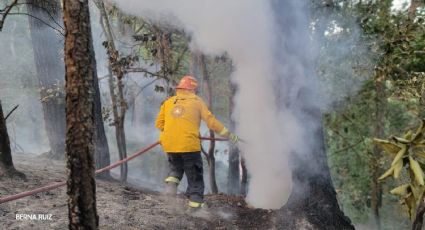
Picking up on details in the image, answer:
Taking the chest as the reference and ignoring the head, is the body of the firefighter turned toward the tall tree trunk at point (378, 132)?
yes

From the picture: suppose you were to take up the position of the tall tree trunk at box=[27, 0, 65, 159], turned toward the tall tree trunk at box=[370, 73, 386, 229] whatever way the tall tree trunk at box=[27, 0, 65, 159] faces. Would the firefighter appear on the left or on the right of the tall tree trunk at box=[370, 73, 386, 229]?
right

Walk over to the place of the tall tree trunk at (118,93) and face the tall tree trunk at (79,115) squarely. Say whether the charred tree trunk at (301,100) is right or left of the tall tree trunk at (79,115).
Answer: left

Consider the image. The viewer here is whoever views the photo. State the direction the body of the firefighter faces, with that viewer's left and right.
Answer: facing away from the viewer and to the right of the viewer

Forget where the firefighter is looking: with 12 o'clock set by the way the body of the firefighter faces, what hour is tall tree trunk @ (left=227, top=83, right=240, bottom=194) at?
The tall tree trunk is roughly at 11 o'clock from the firefighter.

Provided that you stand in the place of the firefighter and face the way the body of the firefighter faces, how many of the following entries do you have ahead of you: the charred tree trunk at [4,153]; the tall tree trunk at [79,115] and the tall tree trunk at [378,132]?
1

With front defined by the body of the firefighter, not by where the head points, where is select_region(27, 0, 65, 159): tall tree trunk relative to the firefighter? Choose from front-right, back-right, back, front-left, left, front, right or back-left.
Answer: left

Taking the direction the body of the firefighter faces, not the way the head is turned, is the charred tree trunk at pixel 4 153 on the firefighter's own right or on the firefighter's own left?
on the firefighter's own left

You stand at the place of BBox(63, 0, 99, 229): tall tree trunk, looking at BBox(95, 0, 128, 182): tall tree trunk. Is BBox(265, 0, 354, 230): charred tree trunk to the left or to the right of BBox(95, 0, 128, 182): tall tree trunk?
right

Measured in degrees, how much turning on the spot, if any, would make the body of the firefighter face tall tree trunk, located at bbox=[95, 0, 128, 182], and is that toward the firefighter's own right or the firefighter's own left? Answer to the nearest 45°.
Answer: approximately 90° to the firefighter's own left
